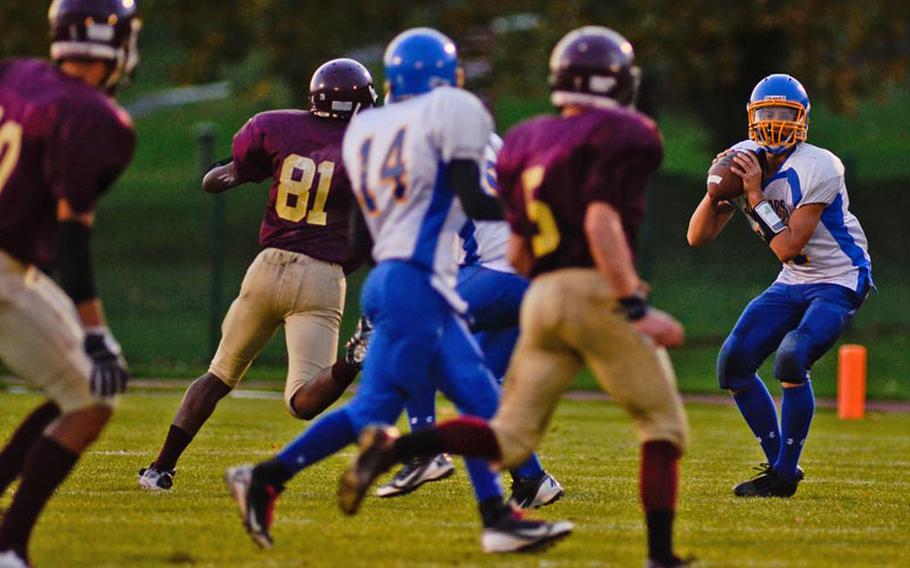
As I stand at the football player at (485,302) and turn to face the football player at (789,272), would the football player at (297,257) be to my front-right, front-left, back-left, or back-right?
back-left

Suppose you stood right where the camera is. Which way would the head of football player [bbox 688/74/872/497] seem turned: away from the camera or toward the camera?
toward the camera

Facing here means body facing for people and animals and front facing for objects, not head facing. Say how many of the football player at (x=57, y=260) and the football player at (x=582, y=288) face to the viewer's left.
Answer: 0

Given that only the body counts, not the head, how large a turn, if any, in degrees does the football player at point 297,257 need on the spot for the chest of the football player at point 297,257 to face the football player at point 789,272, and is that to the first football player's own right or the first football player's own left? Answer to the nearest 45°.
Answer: approximately 135° to the first football player's own right

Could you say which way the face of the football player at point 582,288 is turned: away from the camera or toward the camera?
away from the camera

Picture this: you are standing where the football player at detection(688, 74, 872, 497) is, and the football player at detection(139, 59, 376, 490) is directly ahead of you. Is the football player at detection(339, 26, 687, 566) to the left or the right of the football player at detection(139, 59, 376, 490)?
left

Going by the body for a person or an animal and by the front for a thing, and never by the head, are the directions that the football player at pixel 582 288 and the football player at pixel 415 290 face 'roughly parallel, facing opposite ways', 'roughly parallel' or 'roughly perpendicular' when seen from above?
roughly parallel

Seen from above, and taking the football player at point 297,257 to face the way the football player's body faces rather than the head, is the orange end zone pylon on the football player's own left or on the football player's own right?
on the football player's own right

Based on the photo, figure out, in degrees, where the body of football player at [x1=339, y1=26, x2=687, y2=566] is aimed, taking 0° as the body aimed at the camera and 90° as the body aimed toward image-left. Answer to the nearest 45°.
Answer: approximately 225°

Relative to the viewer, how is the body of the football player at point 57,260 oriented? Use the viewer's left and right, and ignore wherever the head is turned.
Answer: facing away from the viewer and to the right of the viewer
